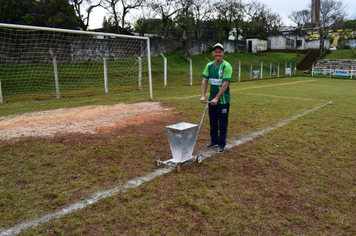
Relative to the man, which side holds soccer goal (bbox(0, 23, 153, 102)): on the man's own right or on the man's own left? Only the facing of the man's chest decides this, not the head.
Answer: on the man's own right

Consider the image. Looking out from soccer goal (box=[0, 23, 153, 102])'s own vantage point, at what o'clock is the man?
The man is roughly at 1 o'clock from the soccer goal.

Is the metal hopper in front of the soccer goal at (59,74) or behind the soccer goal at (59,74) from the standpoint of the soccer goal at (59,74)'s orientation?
in front

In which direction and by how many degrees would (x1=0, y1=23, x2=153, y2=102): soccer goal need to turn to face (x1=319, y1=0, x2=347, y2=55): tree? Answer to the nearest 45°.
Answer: approximately 90° to its left

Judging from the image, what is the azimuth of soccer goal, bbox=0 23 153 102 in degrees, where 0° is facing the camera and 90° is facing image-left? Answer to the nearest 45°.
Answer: approximately 315°

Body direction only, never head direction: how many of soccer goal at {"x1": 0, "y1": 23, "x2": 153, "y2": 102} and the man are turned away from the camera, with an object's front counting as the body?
0

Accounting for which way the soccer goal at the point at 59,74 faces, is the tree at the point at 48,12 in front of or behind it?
behind

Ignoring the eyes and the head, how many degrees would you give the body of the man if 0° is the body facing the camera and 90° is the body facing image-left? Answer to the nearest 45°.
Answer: approximately 45°
